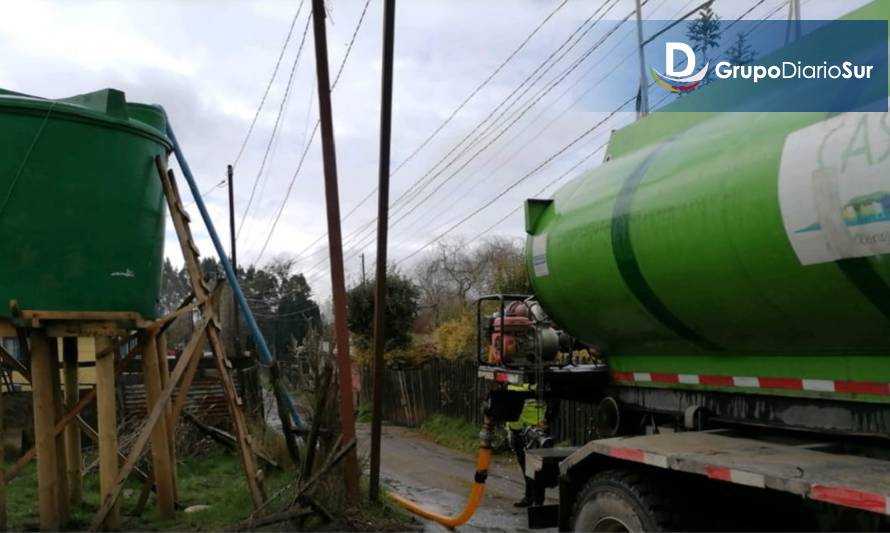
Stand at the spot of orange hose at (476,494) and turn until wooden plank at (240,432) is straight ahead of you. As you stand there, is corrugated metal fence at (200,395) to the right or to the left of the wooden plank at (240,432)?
right

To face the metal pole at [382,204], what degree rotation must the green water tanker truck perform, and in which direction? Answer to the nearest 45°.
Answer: approximately 180°

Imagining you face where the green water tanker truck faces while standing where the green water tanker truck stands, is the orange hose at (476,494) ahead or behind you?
behind

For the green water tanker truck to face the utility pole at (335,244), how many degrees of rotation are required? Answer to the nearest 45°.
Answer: approximately 180°
